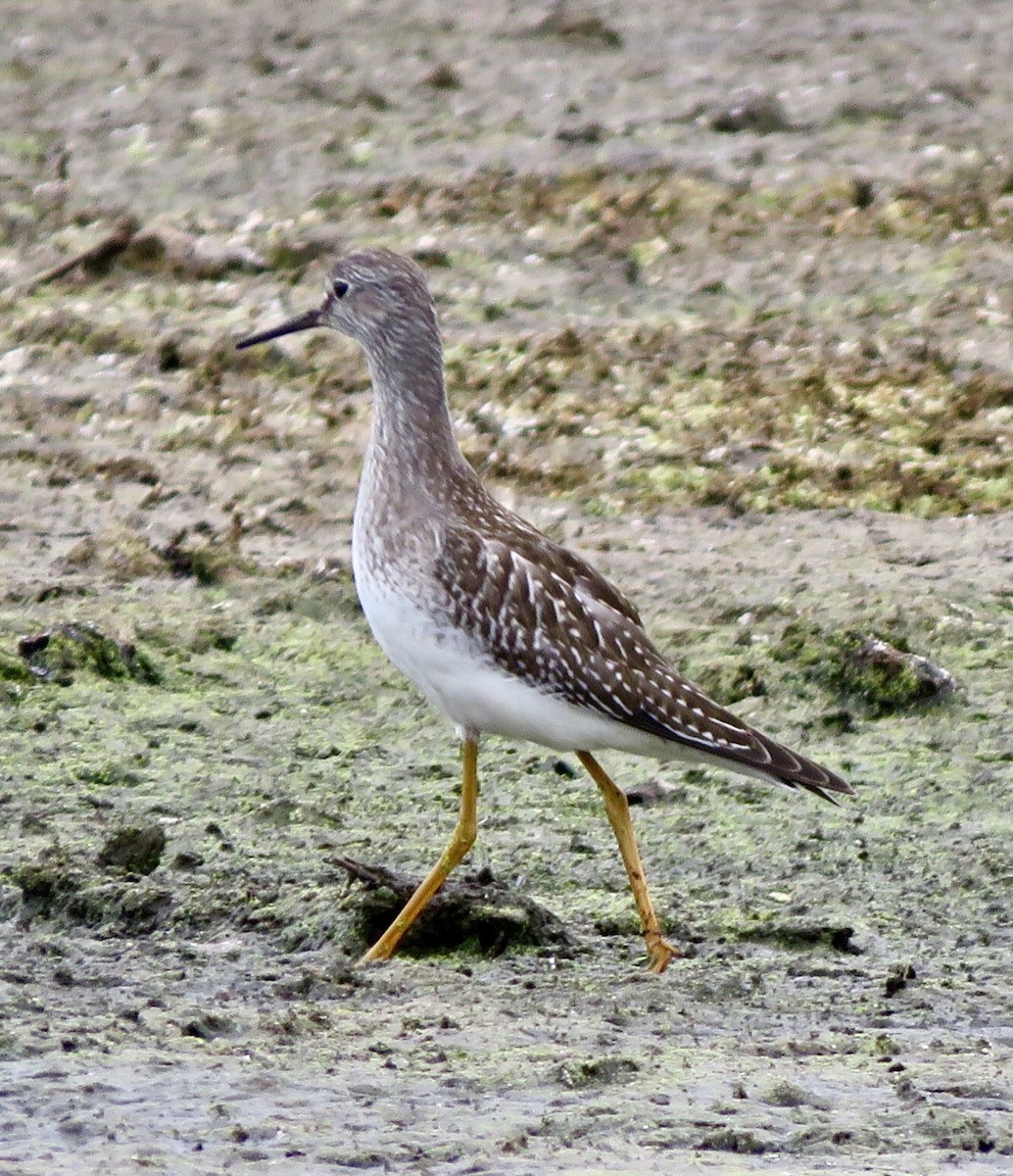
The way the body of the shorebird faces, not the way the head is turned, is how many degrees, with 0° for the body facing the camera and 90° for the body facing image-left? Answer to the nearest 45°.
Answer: approximately 90°
